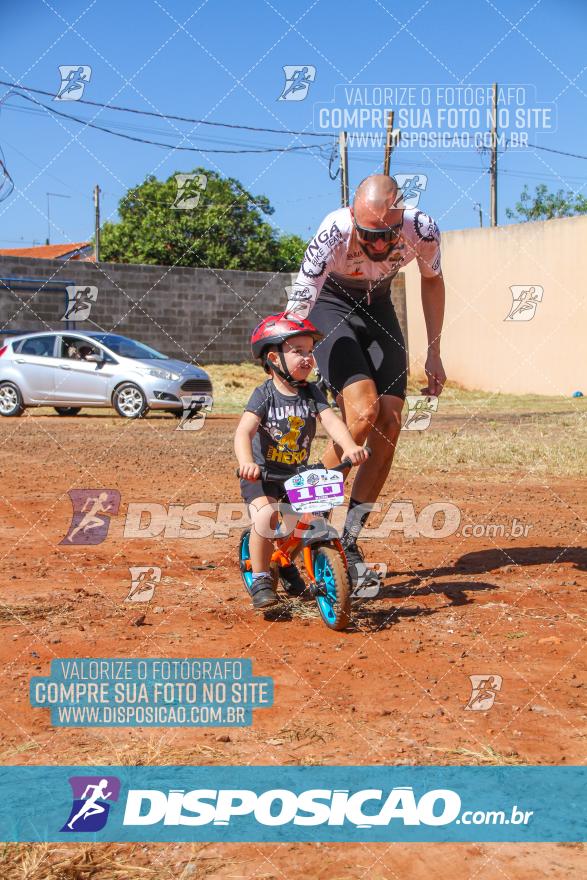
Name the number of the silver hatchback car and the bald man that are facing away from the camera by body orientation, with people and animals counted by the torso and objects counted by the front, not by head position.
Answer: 0

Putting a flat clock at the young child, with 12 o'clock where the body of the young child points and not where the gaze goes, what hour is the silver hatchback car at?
The silver hatchback car is roughly at 7 o'clock from the young child.

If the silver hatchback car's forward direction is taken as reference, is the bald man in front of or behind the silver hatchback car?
in front

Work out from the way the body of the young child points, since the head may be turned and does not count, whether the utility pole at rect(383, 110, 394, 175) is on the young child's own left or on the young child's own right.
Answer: on the young child's own left

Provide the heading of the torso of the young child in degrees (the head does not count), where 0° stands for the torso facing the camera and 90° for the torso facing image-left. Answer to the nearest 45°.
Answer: approximately 315°

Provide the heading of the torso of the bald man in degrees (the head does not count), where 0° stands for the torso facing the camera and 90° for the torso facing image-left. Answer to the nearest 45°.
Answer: approximately 0°

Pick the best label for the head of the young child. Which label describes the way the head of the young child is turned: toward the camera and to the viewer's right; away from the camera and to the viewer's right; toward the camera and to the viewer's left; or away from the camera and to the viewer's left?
toward the camera and to the viewer's right

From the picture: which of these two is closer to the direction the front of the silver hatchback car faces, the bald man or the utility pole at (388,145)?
the bald man

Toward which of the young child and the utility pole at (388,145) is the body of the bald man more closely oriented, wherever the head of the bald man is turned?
the young child

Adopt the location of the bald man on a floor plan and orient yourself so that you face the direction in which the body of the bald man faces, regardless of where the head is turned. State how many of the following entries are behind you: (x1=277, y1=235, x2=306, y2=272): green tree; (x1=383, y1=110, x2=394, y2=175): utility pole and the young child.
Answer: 2

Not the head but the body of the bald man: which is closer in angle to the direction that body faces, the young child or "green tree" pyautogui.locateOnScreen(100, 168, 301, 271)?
the young child

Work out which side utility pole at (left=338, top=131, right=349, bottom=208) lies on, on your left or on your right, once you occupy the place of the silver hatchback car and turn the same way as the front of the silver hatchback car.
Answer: on your left
